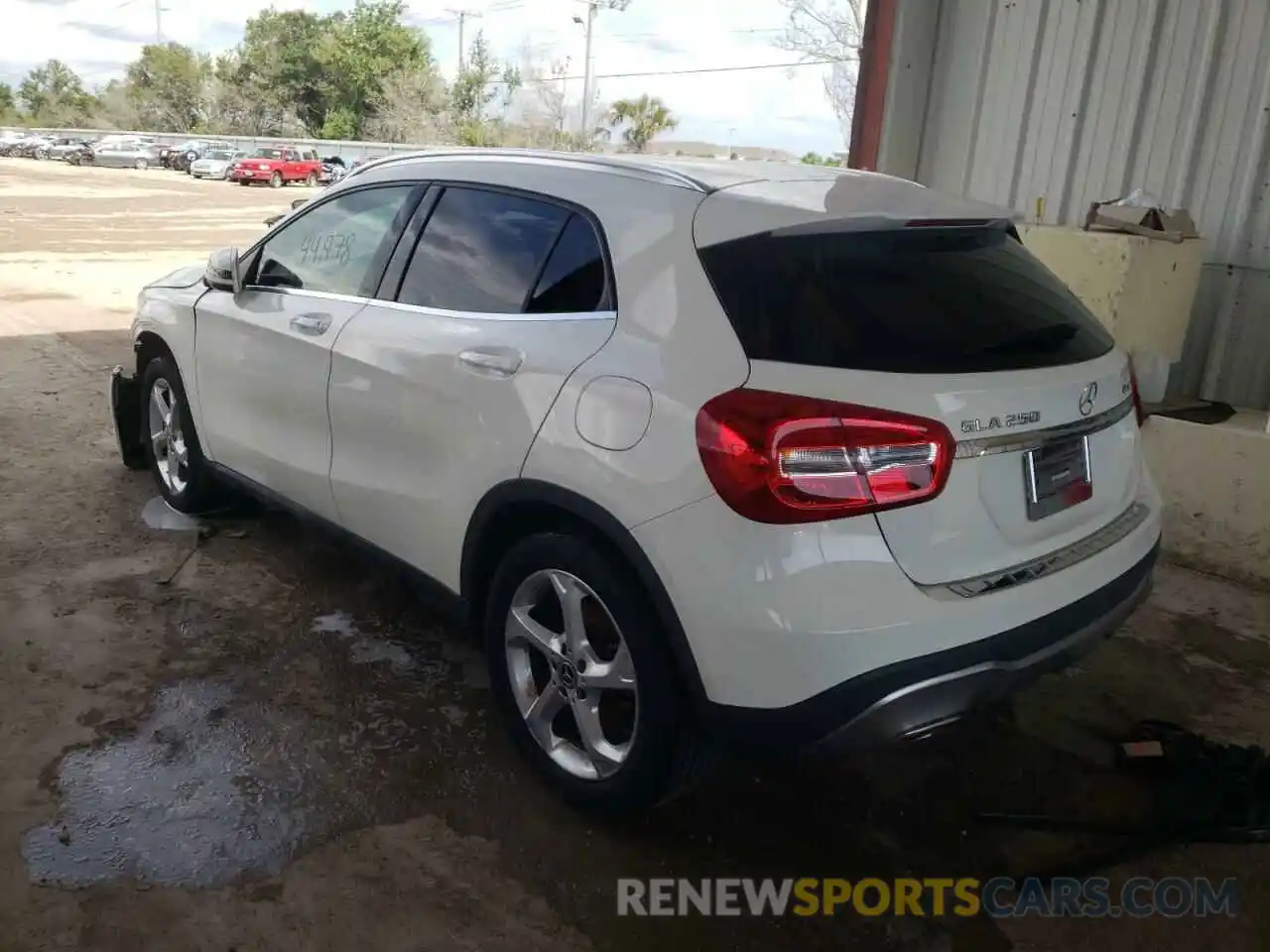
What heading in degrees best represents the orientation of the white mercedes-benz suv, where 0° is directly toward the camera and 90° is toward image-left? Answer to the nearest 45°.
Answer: approximately 135°

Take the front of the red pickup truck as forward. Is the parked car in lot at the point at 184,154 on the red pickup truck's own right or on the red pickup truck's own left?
on the red pickup truck's own right

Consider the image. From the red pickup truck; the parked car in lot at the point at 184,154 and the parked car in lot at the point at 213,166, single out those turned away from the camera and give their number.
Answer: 0

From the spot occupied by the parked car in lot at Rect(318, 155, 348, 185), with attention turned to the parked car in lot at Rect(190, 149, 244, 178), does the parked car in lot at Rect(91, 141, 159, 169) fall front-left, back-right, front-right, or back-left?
front-right

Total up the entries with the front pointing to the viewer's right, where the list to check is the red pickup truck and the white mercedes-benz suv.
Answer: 0

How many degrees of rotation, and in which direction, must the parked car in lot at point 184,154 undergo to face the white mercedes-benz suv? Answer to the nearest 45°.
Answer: approximately 45° to its left

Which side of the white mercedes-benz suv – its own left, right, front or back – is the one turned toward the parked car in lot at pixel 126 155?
front

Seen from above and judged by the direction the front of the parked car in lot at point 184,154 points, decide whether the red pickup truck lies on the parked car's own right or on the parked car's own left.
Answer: on the parked car's own left

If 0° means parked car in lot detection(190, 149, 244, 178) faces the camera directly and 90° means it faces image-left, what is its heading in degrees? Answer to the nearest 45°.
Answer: approximately 45°

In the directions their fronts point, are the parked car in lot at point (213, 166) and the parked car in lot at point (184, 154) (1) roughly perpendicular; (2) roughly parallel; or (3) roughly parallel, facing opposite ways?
roughly parallel

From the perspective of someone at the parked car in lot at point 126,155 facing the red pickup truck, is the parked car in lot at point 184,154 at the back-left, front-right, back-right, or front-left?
front-left

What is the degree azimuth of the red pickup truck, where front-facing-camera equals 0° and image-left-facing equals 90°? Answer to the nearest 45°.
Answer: approximately 45°

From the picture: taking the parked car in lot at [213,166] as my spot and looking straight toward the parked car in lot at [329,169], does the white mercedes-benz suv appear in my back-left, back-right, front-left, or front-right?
front-right

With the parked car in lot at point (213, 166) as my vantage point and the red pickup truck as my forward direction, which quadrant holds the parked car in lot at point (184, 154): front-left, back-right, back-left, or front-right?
back-left

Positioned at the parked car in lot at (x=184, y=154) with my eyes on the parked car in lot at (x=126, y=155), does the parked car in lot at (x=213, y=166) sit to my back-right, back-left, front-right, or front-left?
back-left

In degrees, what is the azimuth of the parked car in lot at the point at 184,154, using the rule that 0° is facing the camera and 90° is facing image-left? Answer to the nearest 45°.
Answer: approximately 45°
